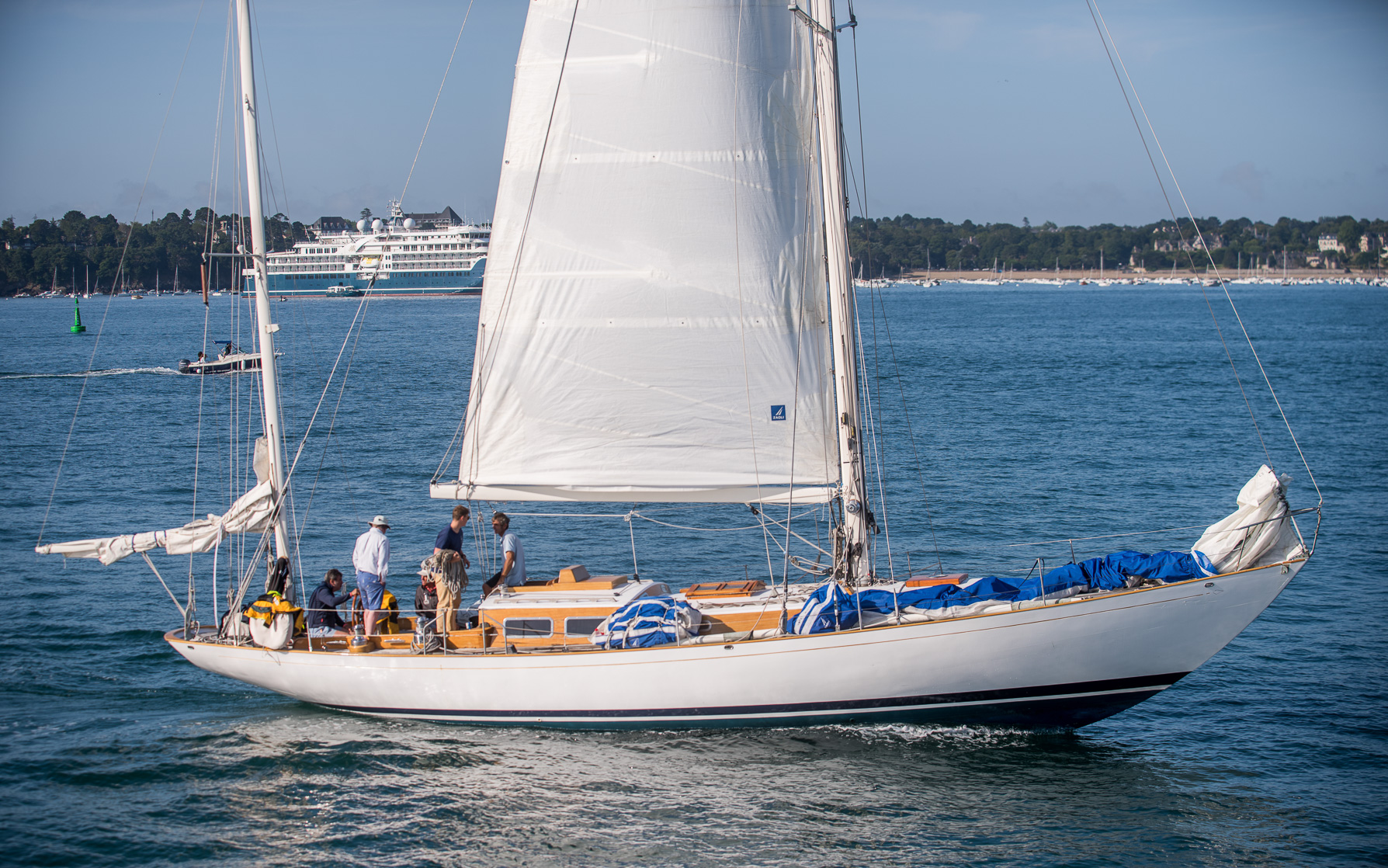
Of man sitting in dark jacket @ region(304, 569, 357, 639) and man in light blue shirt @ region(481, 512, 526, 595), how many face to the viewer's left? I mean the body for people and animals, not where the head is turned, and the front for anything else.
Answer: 1

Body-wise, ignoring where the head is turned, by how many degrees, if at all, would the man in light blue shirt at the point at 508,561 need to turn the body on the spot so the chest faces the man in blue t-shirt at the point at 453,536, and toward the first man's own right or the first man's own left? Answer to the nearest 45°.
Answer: approximately 45° to the first man's own left

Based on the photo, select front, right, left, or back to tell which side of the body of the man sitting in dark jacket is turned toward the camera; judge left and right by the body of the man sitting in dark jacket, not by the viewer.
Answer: right

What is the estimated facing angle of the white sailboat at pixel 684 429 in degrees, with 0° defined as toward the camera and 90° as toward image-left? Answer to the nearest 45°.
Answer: approximately 270°

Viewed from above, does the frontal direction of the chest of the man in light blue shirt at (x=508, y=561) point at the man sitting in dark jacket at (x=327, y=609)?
yes

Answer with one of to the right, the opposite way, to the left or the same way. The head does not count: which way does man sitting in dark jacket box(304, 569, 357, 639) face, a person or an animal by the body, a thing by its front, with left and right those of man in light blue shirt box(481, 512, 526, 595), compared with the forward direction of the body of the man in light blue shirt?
the opposite way

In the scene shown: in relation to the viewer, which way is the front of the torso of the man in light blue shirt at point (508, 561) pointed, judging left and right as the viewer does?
facing to the left of the viewer

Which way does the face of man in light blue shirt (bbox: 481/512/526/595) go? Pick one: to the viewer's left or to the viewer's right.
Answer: to the viewer's left
